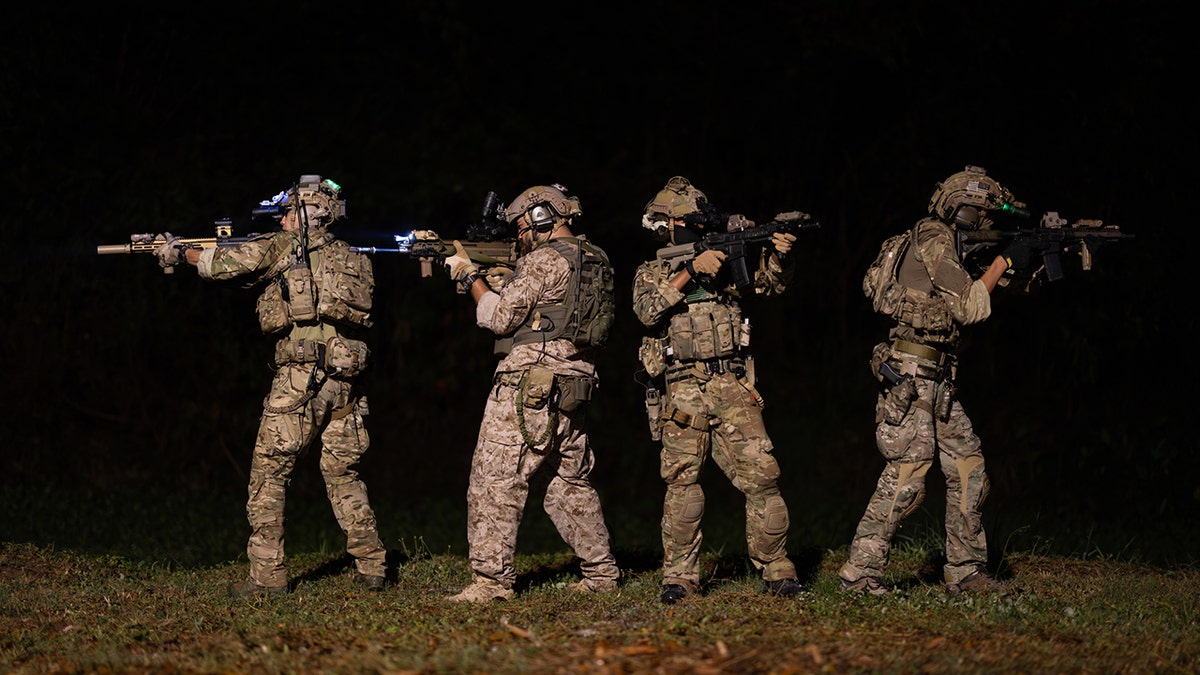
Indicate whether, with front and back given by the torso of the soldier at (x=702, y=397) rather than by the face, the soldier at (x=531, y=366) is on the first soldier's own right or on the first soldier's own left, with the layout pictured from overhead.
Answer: on the first soldier's own right

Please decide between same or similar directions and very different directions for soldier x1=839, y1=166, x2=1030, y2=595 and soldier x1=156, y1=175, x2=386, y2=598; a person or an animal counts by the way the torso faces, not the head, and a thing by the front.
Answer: very different directions

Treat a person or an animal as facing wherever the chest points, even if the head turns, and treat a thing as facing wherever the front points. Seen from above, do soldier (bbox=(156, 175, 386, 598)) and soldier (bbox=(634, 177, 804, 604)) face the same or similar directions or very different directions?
very different directions

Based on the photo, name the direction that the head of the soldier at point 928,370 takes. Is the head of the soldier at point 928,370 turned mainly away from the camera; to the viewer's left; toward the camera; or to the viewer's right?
to the viewer's right

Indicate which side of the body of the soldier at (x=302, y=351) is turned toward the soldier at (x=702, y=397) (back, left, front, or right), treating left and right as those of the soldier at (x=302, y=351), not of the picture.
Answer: back

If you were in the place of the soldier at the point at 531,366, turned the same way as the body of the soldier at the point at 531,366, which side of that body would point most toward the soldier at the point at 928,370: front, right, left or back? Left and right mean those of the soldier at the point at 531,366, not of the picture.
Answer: back

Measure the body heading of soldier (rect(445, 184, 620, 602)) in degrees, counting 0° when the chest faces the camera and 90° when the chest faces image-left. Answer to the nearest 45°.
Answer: approximately 90°

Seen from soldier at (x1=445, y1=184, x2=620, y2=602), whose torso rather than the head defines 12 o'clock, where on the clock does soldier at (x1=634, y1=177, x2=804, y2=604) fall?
soldier at (x1=634, y1=177, x2=804, y2=604) is roughly at 6 o'clock from soldier at (x1=445, y1=184, x2=620, y2=602).

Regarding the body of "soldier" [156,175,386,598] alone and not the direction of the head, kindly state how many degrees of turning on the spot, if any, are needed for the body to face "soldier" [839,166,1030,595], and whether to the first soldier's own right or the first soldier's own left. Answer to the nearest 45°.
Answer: approximately 135° to the first soldier's own right

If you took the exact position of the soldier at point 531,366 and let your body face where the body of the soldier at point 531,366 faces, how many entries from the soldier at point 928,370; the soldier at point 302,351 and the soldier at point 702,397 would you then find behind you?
2

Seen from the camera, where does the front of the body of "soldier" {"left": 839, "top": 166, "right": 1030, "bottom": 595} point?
to the viewer's right
